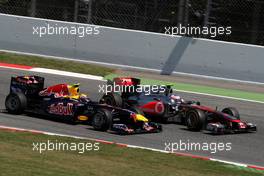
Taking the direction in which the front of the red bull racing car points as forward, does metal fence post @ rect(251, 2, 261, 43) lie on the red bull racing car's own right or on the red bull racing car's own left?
on the red bull racing car's own left

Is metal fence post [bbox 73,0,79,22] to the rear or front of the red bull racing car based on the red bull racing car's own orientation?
to the rear

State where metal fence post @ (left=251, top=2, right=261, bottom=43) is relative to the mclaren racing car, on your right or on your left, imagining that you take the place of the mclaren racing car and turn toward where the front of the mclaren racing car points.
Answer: on your left

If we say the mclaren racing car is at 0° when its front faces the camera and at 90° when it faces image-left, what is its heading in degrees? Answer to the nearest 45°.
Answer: approximately 315°

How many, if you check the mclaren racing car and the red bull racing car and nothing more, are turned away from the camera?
0

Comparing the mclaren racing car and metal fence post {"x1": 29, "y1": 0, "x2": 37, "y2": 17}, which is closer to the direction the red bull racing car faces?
the mclaren racing car

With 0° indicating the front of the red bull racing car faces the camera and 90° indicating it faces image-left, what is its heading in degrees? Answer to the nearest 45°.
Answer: approximately 315°

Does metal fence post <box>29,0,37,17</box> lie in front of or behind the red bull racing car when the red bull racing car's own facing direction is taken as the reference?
behind

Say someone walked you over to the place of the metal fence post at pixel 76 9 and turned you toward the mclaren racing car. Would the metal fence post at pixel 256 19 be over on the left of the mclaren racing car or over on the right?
left

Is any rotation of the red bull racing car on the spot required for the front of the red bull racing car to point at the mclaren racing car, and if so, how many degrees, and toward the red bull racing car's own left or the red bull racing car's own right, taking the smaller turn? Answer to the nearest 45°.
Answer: approximately 45° to the red bull racing car's own left
